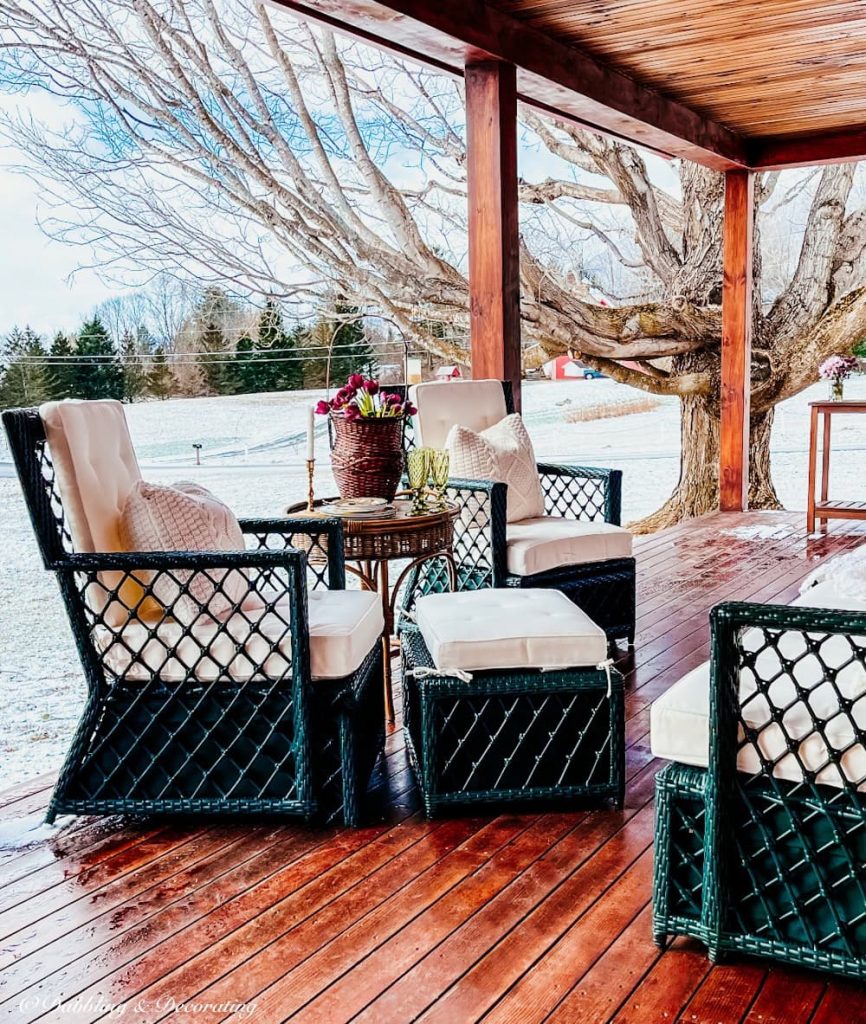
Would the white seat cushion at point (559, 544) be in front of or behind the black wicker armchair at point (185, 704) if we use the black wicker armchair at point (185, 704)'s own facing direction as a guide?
in front

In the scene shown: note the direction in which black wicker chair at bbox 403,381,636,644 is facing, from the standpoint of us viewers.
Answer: facing the viewer and to the right of the viewer

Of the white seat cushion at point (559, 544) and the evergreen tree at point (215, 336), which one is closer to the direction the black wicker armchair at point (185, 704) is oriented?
the white seat cushion

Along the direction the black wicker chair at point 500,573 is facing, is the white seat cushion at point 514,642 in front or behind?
in front

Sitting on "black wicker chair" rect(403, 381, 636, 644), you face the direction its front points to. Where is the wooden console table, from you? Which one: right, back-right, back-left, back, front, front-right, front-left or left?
left

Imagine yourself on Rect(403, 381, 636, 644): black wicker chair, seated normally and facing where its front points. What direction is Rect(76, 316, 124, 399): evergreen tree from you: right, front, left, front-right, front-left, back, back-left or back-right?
back

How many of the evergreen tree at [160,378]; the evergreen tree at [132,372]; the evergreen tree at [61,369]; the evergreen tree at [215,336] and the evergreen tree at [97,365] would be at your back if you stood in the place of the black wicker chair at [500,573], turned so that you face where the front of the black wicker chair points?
5

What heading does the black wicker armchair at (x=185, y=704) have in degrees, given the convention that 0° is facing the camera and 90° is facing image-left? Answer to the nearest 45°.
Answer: approximately 270°

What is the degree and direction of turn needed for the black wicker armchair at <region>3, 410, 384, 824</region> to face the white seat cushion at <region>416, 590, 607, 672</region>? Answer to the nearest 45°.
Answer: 0° — it already faces it

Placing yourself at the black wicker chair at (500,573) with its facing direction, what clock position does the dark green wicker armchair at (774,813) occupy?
The dark green wicker armchair is roughly at 1 o'clock from the black wicker chair.

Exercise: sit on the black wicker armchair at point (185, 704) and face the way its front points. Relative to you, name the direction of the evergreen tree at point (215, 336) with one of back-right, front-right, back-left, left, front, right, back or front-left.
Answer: left

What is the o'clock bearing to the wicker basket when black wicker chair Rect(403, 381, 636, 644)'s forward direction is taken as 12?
The wicker basket is roughly at 3 o'clock from the black wicker chair.

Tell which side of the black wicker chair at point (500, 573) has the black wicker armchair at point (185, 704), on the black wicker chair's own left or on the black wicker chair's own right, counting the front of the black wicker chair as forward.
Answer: on the black wicker chair's own right

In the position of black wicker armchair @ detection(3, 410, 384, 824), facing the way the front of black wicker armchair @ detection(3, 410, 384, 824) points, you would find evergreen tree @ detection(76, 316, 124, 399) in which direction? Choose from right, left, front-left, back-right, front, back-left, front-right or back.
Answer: left

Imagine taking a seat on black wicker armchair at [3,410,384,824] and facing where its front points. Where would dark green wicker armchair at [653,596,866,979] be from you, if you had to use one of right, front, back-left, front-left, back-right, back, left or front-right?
front-right
